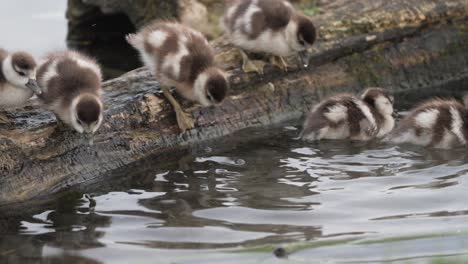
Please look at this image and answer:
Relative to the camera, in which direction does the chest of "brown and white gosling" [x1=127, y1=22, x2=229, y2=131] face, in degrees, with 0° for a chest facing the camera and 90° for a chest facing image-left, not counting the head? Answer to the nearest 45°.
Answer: approximately 315°

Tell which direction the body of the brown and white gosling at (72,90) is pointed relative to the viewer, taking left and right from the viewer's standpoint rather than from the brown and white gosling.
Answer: facing the viewer and to the right of the viewer
